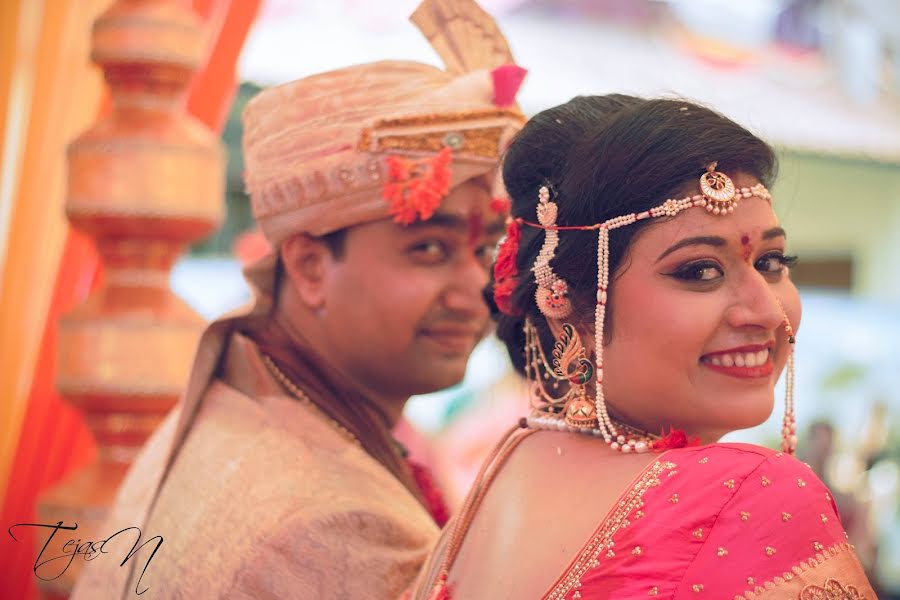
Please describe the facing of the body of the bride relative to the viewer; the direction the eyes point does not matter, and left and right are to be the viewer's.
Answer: facing away from the viewer and to the right of the viewer

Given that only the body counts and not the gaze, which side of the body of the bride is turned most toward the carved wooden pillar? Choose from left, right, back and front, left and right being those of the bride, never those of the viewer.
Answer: left

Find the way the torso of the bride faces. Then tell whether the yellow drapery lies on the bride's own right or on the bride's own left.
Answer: on the bride's own left

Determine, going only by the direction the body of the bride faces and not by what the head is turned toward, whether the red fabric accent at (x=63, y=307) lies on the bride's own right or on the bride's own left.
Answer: on the bride's own left

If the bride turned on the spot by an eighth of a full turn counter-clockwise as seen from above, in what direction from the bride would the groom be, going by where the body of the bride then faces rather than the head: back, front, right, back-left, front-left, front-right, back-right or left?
front-left
